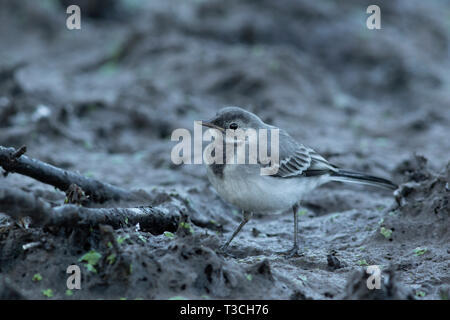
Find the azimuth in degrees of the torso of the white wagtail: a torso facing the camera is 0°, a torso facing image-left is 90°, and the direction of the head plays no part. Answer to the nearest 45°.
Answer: approximately 90°

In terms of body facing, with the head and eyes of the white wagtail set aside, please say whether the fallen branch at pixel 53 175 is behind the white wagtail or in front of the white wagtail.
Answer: in front

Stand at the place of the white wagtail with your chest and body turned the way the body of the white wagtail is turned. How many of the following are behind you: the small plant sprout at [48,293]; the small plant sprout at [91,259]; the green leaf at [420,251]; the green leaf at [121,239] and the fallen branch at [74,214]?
1

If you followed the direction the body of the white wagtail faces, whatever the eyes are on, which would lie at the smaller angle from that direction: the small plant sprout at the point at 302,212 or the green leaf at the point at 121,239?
the green leaf

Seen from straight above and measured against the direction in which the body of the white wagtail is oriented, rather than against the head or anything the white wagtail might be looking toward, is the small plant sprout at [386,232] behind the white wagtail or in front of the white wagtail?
behind

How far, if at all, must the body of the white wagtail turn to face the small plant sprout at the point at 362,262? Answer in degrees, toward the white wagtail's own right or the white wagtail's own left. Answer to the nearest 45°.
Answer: approximately 180°

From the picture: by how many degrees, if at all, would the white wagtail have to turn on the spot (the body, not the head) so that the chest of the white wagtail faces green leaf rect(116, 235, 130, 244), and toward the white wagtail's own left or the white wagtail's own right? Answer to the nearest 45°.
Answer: approximately 45° to the white wagtail's own left

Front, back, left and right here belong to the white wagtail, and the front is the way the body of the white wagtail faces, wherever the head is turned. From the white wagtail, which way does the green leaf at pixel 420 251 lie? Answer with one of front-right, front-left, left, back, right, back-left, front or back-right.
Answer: back

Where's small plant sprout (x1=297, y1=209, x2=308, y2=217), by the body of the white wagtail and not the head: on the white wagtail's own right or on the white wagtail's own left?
on the white wagtail's own right

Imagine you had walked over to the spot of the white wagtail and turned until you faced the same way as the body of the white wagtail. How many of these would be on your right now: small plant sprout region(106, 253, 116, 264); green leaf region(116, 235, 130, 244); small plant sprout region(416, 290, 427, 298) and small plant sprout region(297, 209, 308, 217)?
1

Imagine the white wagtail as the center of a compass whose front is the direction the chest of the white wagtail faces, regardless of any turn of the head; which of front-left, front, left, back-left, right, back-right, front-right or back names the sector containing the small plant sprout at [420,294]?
back-left
